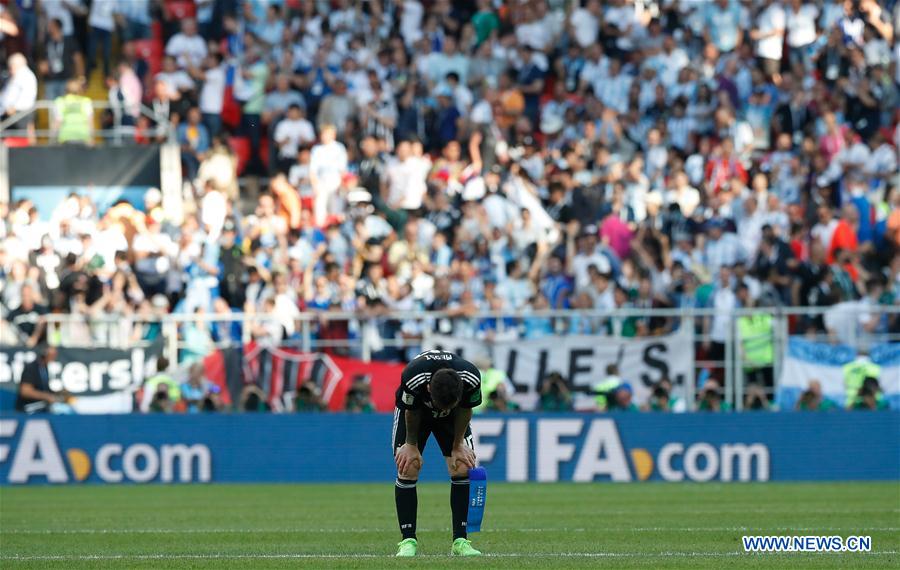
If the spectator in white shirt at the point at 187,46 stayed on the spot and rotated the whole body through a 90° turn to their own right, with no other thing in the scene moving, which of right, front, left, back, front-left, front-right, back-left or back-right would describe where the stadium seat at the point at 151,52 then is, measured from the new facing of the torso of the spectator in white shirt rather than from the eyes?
front-right

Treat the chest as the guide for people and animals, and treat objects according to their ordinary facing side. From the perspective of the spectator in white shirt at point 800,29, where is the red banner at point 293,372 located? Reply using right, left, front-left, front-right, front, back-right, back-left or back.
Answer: front-right

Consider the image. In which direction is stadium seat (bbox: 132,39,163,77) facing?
toward the camera

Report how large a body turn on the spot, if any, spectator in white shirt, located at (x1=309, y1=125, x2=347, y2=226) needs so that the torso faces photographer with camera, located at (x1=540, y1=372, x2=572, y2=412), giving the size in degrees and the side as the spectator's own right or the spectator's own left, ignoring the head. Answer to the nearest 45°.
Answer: approximately 45° to the spectator's own left

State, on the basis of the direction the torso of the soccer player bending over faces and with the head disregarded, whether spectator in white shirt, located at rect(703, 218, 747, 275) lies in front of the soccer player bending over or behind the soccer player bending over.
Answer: behind

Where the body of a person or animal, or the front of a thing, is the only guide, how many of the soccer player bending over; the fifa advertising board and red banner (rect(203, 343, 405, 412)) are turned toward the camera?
3

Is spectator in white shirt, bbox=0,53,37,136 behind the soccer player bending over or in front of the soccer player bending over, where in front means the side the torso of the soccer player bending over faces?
behind

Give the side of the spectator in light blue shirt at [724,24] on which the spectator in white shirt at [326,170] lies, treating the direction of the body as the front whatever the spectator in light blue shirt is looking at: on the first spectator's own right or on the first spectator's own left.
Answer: on the first spectator's own right

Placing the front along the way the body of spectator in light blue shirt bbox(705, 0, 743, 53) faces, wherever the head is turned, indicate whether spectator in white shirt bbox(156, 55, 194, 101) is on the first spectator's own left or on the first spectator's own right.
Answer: on the first spectator's own right

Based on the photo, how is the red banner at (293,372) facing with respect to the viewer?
toward the camera

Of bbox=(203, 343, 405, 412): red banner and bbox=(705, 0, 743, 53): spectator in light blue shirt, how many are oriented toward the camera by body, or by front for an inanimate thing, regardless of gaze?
2

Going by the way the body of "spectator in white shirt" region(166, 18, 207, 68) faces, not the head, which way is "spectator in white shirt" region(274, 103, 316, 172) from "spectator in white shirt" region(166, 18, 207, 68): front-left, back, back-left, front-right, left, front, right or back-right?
front-left
